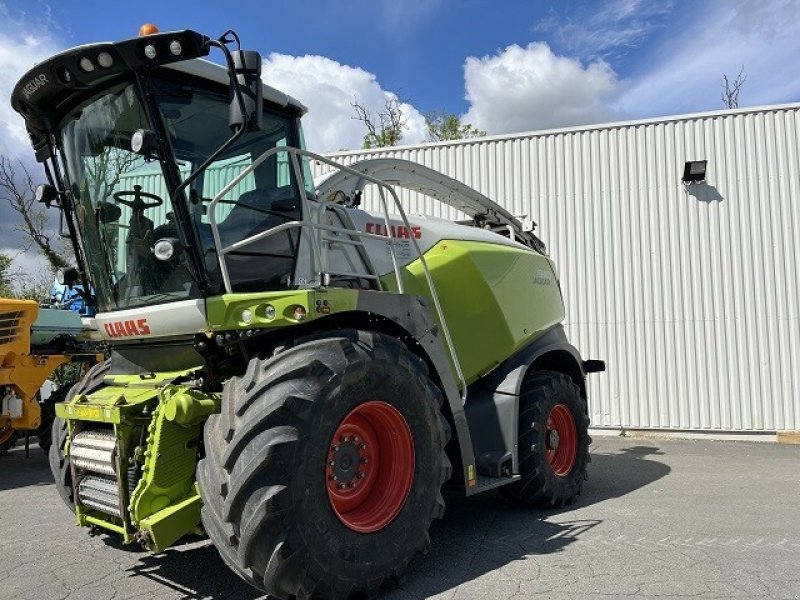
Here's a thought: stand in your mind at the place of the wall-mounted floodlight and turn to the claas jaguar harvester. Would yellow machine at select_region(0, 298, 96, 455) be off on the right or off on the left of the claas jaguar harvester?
right

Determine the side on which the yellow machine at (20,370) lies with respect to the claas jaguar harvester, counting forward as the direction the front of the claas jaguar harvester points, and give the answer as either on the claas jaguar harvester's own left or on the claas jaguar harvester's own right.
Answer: on the claas jaguar harvester's own right

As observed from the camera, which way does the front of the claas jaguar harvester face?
facing the viewer and to the left of the viewer

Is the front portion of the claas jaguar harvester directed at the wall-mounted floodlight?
no
